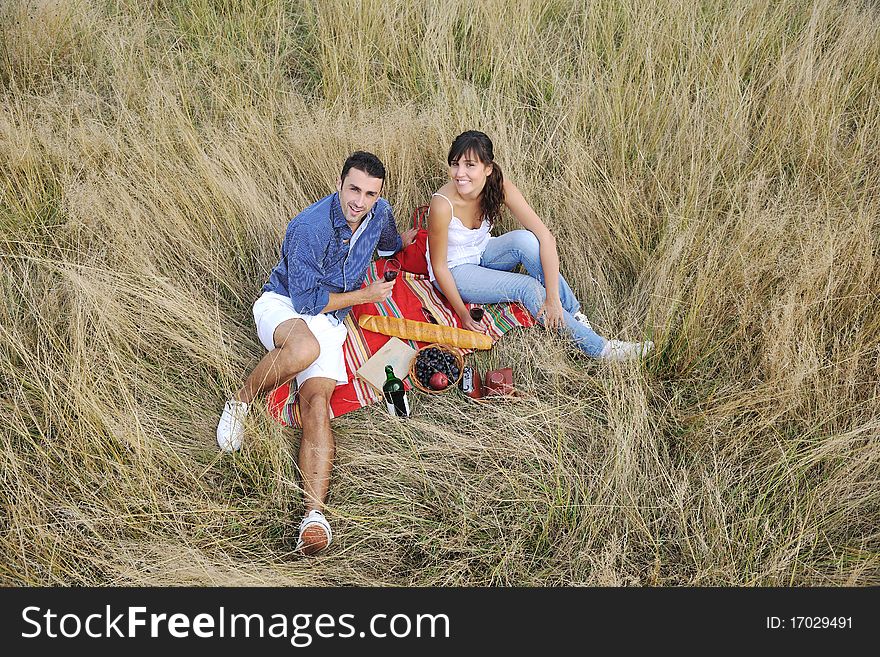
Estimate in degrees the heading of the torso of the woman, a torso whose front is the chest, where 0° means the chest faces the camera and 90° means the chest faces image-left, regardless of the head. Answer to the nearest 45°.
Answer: approximately 315°

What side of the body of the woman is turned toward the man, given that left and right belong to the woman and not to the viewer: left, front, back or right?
right
